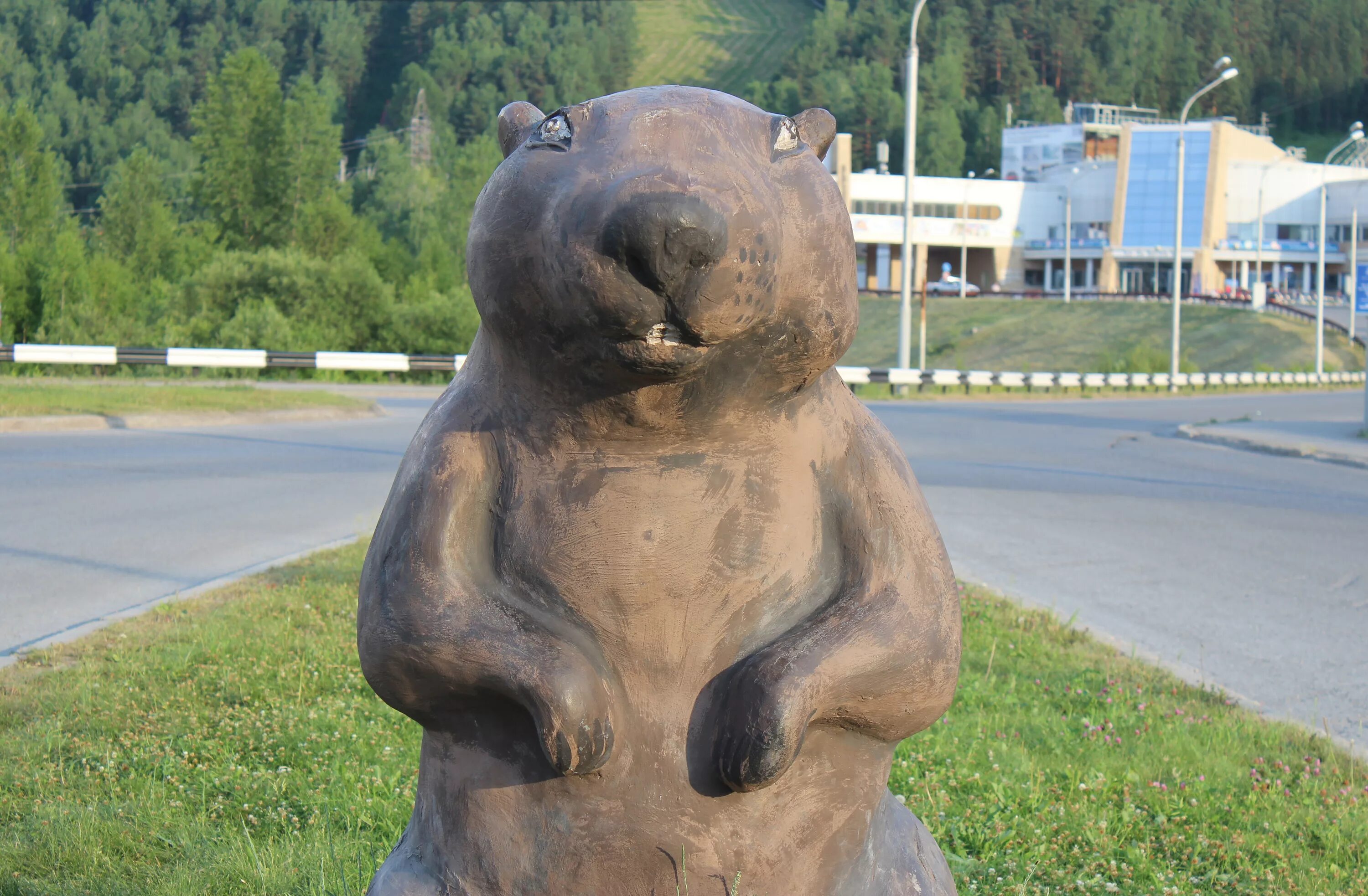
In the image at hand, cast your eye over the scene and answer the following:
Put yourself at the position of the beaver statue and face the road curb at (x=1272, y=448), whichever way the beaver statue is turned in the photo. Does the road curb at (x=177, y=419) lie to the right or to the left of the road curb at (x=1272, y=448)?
left

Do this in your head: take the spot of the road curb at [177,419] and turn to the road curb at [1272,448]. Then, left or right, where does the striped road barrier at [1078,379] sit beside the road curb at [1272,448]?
left

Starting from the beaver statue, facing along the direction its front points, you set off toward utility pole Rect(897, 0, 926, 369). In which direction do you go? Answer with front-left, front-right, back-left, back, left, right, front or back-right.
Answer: back

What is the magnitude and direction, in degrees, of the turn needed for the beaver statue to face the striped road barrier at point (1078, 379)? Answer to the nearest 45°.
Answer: approximately 180°

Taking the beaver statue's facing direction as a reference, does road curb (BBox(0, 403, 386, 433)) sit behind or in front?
behind

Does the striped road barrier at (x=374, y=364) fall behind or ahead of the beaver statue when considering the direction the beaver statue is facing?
behind

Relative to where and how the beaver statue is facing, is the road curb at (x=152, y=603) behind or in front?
behind

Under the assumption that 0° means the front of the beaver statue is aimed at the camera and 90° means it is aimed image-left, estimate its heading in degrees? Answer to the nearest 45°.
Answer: approximately 0°
